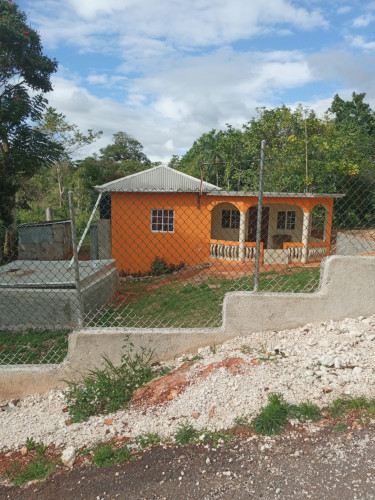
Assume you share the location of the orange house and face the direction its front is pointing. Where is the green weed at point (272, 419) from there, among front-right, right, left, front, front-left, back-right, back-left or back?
front

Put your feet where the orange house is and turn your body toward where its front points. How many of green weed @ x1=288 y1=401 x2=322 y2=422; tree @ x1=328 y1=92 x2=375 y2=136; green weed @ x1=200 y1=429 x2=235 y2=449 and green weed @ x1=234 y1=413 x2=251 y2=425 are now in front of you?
3

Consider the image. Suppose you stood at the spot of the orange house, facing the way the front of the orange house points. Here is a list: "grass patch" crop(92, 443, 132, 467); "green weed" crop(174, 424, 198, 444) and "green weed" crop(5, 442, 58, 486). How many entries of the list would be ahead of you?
3

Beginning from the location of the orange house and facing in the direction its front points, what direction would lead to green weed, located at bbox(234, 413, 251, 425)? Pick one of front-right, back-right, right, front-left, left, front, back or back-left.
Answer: front

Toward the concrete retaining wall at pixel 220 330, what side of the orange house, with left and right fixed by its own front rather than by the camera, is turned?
front

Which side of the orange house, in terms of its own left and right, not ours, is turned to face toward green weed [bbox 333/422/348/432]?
front

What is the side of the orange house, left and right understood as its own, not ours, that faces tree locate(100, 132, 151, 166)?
back

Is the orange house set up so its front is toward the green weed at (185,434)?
yes

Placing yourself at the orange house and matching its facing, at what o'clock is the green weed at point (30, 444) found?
The green weed is roughly at 12 o'clock from the orange house.

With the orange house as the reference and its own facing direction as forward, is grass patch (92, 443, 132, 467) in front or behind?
in front

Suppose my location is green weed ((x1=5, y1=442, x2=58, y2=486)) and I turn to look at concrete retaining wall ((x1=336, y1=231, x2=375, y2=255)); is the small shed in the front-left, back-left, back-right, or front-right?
front-left

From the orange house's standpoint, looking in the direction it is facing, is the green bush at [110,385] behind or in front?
in front

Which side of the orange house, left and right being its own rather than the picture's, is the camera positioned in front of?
front
